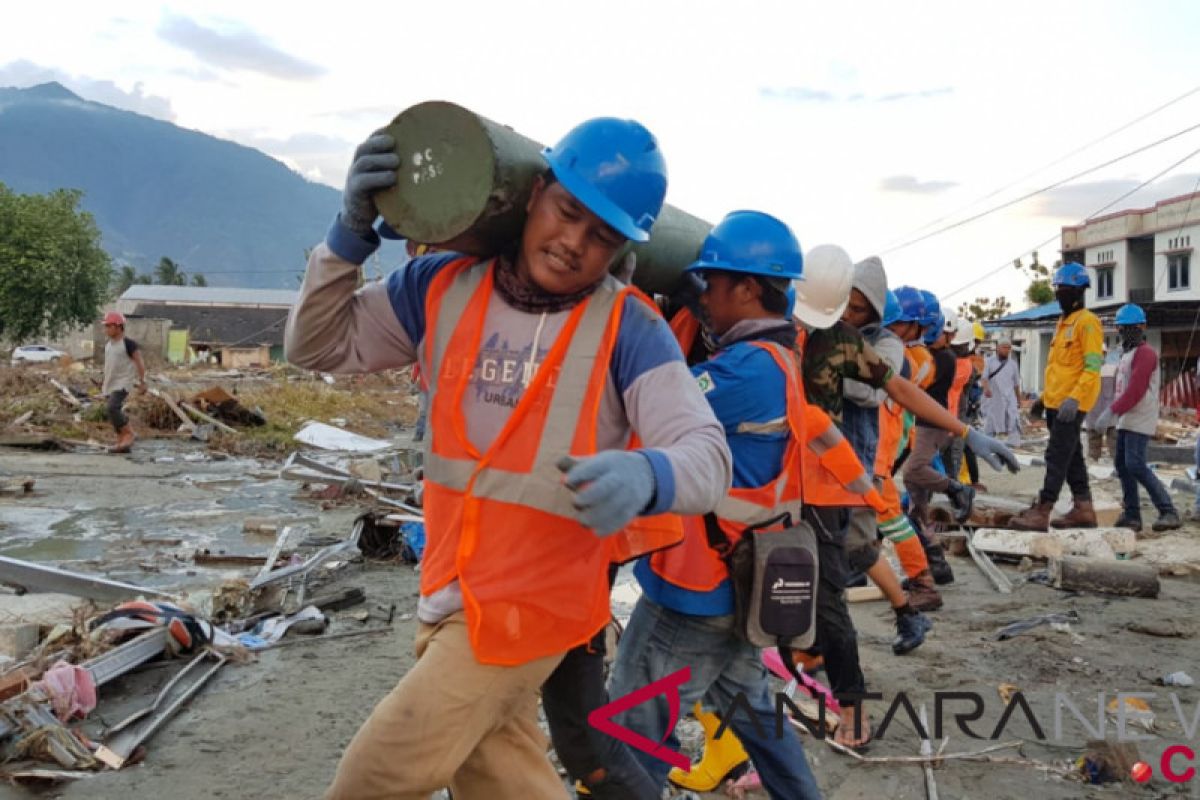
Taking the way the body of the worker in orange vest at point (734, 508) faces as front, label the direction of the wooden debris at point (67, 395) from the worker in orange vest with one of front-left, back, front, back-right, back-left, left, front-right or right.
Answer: front-right

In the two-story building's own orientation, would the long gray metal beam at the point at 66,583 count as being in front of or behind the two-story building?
in front

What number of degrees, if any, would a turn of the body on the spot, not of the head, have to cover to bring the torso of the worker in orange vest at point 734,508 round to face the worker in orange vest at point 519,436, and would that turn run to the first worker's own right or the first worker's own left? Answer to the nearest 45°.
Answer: approximately 45° to the first worker's own left

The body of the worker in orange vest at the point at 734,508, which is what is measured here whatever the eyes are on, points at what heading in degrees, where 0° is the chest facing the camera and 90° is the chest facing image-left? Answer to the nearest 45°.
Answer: approximately 90°

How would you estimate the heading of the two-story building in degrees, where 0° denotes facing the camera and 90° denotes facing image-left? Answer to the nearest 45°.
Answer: approximately 45°

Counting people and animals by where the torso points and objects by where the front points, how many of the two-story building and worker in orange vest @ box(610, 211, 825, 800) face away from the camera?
0

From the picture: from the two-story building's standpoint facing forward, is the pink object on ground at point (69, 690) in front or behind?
in front

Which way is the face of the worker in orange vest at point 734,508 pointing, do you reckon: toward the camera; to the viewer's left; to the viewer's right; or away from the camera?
to the viewer's left
